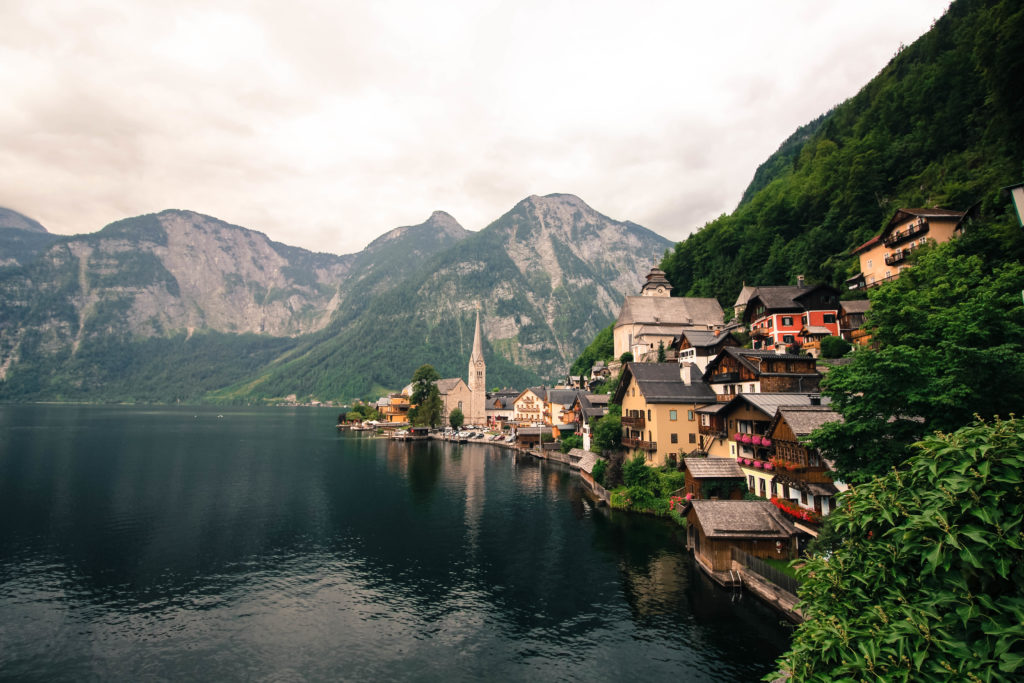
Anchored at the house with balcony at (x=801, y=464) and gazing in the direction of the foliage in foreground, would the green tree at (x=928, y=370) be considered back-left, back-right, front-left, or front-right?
front-left

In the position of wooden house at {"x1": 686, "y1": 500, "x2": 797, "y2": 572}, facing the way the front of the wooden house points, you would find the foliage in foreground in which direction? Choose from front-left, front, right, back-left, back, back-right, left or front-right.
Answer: left

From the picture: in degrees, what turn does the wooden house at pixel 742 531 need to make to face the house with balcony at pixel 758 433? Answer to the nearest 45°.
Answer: approximately 90° to its right

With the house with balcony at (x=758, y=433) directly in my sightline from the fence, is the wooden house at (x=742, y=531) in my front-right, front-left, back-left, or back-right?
front-left

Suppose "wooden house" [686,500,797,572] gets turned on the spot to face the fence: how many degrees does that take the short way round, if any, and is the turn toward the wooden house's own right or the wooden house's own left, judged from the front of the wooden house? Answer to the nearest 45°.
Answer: approximately 90° to the wooden house's own left

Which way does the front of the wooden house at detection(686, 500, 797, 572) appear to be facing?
to the viewer's left

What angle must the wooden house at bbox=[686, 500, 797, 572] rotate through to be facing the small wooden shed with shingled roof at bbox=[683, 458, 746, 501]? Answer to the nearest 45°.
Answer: approximately 90° to its right

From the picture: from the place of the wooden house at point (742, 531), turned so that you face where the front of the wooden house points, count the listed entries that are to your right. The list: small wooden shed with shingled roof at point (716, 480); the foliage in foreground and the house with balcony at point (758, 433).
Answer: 2
